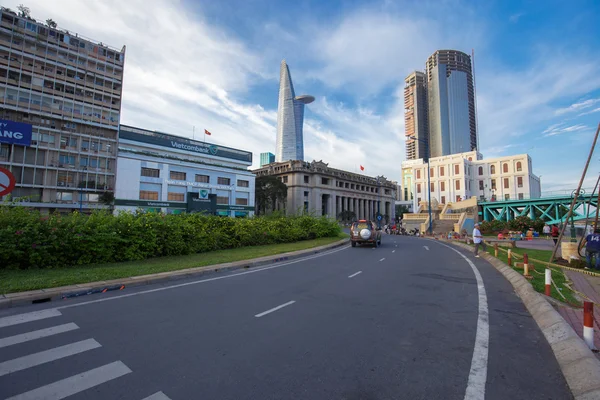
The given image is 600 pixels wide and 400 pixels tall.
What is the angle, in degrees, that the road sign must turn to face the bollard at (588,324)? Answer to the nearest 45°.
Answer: approximately 45° to its left

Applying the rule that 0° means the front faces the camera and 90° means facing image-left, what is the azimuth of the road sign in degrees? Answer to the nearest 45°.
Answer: approximately 0°

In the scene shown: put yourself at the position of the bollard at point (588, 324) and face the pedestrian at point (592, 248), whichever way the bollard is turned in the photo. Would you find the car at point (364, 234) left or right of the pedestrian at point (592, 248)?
left
